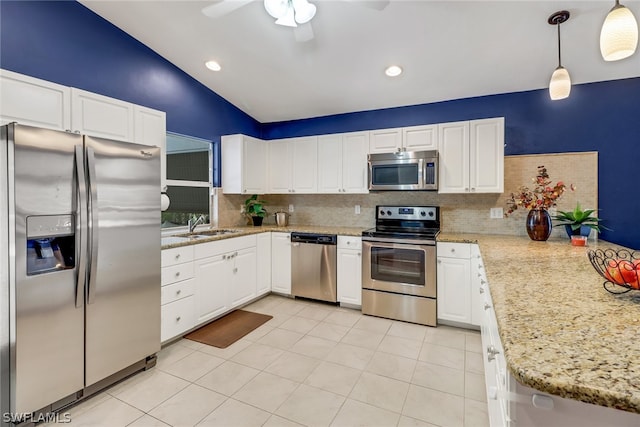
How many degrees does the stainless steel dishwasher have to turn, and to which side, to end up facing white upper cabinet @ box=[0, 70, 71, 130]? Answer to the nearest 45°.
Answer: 0° — it already faces it

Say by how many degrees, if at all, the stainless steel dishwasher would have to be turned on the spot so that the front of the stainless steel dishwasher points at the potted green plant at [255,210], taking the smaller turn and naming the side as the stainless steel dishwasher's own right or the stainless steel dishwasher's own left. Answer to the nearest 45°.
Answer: approximately 90° to the stainless steel dishwasher's own right

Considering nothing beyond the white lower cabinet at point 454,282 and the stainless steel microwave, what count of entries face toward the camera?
2

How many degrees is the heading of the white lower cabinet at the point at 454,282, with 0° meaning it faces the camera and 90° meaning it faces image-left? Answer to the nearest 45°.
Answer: approximately 0°

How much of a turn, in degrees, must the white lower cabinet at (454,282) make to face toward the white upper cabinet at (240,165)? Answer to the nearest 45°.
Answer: approximately 90° to its right

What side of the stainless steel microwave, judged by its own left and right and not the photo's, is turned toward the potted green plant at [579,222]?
left

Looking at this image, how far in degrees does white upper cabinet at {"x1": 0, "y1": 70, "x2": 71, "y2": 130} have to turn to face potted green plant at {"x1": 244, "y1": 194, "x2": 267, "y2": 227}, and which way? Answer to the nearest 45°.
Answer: approximately 45° to its left

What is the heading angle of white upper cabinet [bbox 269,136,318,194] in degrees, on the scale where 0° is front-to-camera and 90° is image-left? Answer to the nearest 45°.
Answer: approximately 45°

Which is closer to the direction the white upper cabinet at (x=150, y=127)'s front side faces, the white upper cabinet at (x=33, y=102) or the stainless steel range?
the stainless steel range

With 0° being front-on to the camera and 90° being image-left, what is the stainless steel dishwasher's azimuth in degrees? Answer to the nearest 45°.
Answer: approximately 45°

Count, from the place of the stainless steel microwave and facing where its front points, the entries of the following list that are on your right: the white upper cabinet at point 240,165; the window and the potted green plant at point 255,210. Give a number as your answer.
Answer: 3
